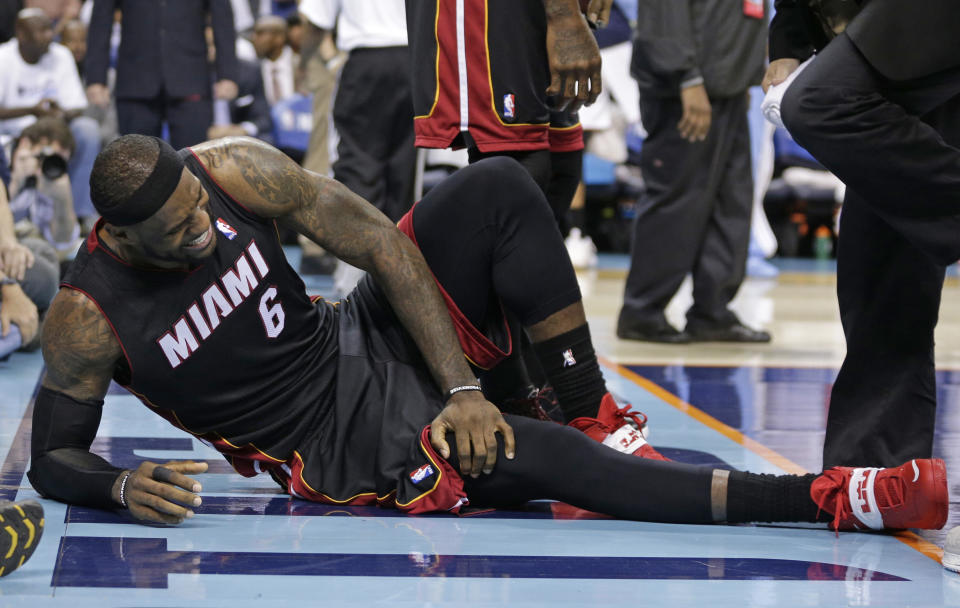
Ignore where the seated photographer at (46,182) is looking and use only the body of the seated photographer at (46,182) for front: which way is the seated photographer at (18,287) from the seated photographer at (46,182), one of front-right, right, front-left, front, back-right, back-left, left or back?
front

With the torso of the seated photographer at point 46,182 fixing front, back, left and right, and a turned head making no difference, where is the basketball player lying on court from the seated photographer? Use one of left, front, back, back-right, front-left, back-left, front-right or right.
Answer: front

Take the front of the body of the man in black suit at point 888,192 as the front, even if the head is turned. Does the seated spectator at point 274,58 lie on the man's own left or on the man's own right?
on the man's own right

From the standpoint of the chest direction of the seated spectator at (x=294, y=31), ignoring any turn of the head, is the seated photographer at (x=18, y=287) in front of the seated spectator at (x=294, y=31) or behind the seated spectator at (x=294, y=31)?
in front

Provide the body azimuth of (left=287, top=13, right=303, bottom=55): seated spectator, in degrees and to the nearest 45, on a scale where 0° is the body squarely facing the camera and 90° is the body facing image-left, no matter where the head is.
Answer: approximately 0°

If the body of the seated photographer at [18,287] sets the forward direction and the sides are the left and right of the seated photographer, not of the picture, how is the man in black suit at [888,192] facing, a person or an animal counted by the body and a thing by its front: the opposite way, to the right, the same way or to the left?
the opposite way

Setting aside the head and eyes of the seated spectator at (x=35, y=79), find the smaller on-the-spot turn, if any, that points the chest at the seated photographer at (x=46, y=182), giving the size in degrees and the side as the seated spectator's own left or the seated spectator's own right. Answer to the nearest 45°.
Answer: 0° — they already face them

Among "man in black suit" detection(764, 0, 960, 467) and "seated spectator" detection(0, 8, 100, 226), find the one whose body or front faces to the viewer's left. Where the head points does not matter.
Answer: the man in black suit

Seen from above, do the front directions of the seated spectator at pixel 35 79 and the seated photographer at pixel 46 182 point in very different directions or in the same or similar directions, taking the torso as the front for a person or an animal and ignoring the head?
same or similar directions

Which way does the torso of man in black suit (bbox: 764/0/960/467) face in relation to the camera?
to the viewer's left

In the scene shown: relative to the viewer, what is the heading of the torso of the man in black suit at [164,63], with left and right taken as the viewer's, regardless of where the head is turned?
facing the viewer

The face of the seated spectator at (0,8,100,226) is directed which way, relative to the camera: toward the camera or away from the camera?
toward the camera

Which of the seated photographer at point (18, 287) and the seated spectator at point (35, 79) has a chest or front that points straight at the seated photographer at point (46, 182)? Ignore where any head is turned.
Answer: the seated spectator at point (35, 79)

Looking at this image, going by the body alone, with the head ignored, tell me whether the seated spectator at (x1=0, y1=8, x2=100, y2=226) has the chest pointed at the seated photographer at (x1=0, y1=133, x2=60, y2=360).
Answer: yes

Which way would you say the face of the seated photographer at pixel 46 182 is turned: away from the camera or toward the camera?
toward the camera

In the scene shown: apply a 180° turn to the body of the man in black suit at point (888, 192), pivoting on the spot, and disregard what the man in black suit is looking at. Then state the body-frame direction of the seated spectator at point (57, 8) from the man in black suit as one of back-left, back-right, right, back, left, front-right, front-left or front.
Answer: back-left
